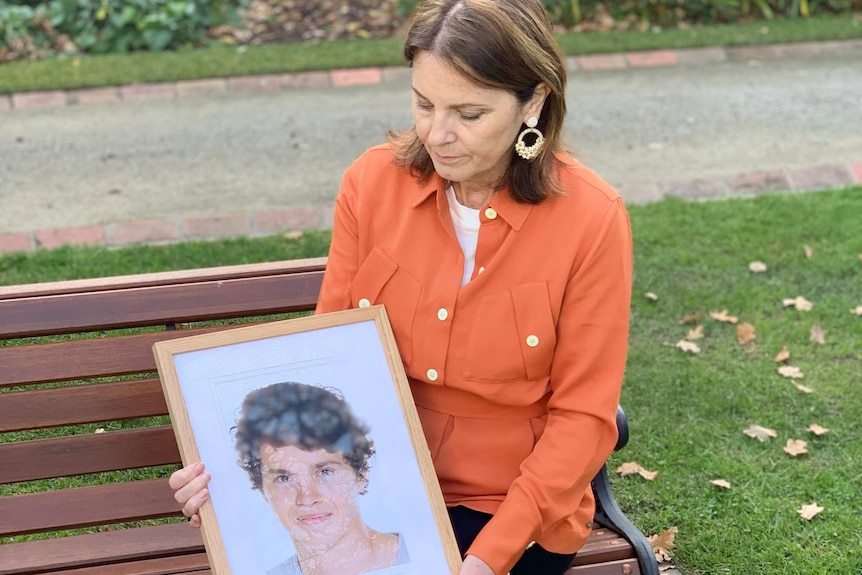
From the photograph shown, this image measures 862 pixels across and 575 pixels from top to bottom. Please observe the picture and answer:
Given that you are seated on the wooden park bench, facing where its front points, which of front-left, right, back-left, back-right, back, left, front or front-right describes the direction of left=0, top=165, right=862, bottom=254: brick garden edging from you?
back

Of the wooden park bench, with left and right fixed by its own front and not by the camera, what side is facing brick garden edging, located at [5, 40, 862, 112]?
back

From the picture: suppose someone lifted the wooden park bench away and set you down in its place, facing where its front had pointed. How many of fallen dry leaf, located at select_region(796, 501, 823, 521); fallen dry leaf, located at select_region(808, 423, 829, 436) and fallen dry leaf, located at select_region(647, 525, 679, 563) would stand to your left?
3

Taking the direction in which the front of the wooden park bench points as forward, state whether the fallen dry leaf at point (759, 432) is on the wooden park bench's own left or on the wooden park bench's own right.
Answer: on the wooden park bench's own left

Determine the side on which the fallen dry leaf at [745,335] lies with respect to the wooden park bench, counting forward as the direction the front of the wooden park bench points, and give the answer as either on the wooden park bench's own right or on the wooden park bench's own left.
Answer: on the wooden park bench's own left

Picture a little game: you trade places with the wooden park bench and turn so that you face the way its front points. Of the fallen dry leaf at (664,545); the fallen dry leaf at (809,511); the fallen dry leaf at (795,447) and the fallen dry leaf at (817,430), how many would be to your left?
4

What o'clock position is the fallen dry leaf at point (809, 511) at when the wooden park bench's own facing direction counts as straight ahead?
The fallen dry leaf is roughly at 9 o'clock from the wooden park bench.

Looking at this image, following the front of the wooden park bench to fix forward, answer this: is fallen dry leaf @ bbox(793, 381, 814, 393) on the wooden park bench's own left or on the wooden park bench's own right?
on the wooden park bench's own left

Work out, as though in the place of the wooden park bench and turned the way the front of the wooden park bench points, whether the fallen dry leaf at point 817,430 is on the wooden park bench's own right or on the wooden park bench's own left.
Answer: on the wooden park bench's own left

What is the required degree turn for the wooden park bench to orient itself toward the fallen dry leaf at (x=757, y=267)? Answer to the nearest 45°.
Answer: approximately 135° to its left

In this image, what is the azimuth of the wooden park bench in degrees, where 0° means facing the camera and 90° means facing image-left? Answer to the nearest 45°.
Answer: approximately 0°

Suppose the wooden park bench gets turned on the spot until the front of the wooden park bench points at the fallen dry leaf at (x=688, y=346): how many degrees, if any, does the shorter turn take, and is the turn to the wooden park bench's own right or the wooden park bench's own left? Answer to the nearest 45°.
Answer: approximately 135° to the wooden park bench's own left
